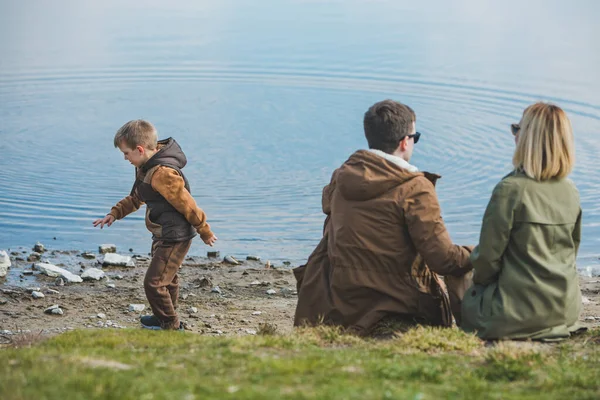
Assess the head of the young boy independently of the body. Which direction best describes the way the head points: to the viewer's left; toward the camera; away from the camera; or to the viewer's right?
to the viewer's left

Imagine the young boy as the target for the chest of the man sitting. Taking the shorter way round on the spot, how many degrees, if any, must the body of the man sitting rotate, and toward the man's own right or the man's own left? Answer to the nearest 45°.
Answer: approximately 90° to the man's own left

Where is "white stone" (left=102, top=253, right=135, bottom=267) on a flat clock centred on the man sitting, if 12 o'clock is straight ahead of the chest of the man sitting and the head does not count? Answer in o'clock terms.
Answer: The white stone is roughly at 9 o'clock from the man sitting.

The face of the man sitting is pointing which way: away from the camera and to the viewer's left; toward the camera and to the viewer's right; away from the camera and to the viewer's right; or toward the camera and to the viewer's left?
away from the camera and to the viewer's right

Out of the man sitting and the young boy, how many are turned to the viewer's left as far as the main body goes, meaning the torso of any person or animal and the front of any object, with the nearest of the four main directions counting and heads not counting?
1

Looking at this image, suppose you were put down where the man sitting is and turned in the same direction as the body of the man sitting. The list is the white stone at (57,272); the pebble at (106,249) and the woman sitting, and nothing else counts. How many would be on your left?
2

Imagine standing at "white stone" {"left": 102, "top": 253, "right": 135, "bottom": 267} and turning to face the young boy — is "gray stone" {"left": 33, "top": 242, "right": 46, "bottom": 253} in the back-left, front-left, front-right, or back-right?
back-right

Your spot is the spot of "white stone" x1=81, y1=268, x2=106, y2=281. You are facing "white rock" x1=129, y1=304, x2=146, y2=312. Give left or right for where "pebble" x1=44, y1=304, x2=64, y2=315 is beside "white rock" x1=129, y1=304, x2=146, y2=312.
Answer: right

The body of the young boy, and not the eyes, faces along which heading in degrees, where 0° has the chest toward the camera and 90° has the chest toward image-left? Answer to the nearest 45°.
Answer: approximately 90°

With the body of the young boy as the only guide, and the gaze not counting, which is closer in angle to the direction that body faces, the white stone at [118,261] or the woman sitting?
the white stone

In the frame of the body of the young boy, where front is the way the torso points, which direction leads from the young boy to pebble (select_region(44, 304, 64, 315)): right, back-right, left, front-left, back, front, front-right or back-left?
front-right

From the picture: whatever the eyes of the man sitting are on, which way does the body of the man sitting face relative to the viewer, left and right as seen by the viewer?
facing away from the viewer and to the right of the viewer

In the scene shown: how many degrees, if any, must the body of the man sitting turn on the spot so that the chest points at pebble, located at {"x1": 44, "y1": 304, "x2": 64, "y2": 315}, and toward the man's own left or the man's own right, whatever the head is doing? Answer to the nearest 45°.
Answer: approximately 90° to the man's own left

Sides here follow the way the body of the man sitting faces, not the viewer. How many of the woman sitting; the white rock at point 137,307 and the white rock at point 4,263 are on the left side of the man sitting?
2

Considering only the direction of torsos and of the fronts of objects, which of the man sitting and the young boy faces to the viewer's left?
the young boy
